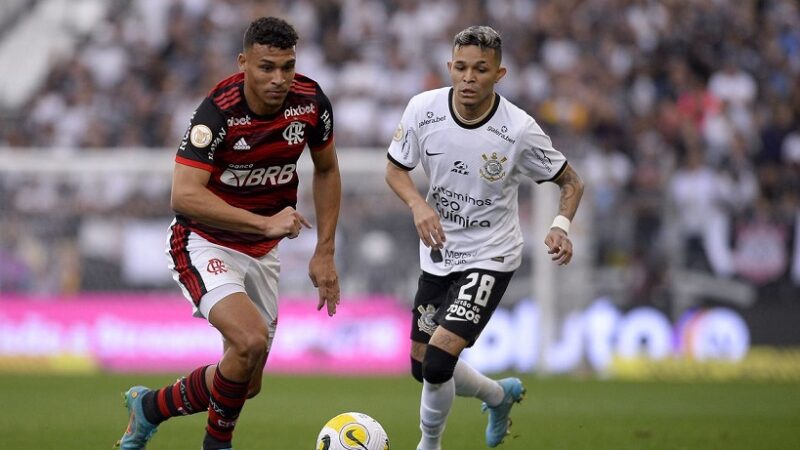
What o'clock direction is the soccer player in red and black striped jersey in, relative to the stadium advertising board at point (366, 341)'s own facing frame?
The soccer player in red and black striped jersey is roughly at 12 o'clock from the stadium advertising board.

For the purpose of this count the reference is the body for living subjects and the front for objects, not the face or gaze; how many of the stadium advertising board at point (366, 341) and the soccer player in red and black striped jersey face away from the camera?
0

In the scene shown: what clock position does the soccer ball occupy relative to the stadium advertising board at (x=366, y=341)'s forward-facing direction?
The soccer ball is roughly at 12 o'clock from the stadium advertising board.

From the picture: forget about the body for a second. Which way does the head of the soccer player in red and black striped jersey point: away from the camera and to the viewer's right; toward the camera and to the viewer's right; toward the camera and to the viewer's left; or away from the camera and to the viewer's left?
toward the camera and to the viewer's right
